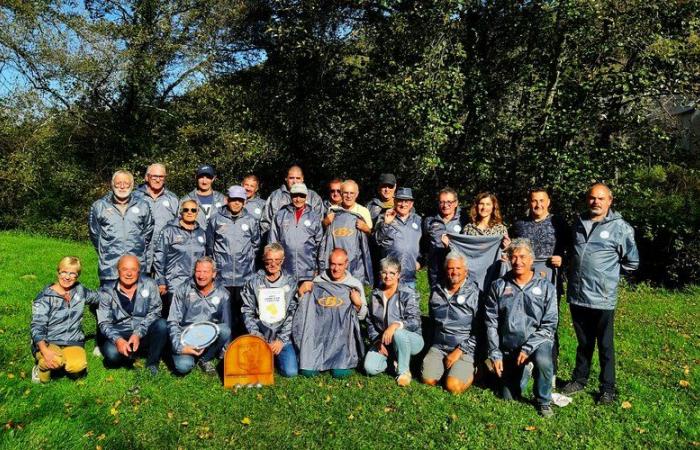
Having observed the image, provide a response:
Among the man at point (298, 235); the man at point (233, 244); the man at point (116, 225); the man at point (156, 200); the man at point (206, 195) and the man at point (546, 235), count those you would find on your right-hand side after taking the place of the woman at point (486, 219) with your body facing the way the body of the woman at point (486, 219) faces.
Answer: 5

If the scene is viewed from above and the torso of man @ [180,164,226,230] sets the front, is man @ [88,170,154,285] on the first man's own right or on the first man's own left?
on the first man's own right

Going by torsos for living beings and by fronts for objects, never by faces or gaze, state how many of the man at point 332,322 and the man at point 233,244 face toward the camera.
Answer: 2

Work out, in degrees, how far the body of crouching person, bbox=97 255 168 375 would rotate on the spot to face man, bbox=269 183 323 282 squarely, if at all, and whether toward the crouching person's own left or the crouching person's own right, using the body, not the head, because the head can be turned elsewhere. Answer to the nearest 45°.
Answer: approximately 90° to the crouching person's own left

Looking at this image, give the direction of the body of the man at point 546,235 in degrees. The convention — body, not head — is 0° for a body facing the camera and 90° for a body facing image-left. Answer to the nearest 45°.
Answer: approximately 0°

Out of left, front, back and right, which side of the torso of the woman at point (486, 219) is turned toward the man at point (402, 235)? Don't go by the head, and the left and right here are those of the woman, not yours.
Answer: right

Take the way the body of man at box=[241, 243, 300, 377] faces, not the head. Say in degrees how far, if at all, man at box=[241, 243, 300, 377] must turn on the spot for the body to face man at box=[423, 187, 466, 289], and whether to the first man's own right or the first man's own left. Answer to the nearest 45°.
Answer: approximately 90° to the first man's own left

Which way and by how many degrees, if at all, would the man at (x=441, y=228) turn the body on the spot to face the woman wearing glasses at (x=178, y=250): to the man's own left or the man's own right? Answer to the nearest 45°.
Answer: approximately 90° to the man's own right

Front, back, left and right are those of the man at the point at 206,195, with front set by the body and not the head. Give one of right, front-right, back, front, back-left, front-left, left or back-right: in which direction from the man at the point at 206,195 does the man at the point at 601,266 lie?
front-left

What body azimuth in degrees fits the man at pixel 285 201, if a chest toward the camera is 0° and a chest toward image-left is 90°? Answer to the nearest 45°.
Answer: approximately 0°

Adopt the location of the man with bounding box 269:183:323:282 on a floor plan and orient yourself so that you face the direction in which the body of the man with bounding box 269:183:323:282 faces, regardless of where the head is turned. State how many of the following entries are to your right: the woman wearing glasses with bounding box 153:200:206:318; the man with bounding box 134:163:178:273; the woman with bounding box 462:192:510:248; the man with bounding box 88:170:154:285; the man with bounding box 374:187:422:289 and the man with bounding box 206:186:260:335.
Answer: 4
